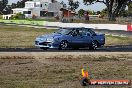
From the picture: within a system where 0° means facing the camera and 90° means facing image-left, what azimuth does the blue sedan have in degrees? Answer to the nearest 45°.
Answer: approximately 45°
